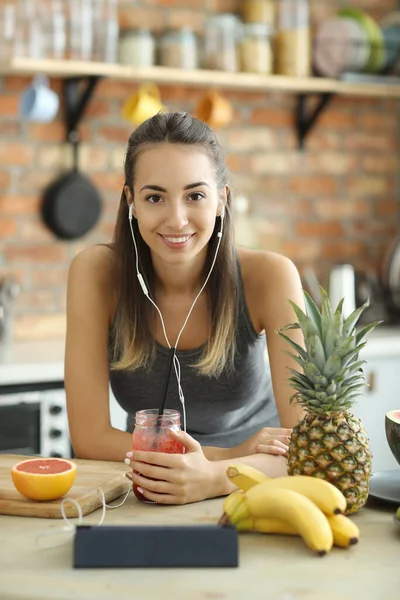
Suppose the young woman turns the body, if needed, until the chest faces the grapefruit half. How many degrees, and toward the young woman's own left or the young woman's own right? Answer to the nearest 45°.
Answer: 0° — they already face it

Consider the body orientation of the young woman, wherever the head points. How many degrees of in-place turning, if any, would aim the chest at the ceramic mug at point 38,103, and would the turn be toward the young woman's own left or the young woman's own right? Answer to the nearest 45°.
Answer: approximately 135° to the young woman's own right

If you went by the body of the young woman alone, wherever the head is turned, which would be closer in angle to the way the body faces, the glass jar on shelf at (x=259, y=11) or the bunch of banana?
the bunch of banana

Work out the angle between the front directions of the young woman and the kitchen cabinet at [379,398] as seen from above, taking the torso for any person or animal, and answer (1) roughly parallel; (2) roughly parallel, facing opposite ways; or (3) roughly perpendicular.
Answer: roughly parallel

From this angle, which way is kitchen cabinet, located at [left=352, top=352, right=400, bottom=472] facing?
toward the camera

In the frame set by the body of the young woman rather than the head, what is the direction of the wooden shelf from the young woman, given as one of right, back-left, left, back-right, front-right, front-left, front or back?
back

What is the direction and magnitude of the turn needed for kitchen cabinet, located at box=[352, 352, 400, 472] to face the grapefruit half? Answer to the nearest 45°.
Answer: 0° — it already faces it

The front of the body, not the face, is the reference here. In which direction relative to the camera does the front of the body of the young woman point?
toward the camera

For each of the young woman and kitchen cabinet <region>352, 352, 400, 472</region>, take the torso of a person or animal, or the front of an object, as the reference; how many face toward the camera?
2

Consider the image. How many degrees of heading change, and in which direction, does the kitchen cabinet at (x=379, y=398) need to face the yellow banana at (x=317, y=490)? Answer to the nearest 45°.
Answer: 0° — it already faces it

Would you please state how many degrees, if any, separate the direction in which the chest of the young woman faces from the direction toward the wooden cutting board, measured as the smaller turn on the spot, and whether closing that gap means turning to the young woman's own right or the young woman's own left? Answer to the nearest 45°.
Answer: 0° — they already face it

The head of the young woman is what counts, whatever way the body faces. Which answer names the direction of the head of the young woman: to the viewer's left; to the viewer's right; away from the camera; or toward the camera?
toward the camera

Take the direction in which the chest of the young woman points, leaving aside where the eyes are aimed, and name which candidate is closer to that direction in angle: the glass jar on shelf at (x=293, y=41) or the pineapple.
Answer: the pineapple

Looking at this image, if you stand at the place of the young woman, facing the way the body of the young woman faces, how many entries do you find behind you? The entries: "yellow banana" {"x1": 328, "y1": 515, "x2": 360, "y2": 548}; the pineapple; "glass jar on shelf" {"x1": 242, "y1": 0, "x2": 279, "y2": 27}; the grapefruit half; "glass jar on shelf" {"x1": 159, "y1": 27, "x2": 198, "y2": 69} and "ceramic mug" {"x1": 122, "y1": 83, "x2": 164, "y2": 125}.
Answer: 3

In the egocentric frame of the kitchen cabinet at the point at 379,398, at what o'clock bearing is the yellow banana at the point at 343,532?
The yellow banana is roughly at 12 o'clock from the kitchen cabinet.

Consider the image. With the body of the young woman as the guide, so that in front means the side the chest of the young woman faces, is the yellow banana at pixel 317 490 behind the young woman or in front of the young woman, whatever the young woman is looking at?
in front

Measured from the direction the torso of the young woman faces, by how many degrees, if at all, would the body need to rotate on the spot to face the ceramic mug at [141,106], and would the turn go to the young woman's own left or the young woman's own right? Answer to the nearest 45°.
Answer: approximately 180°
